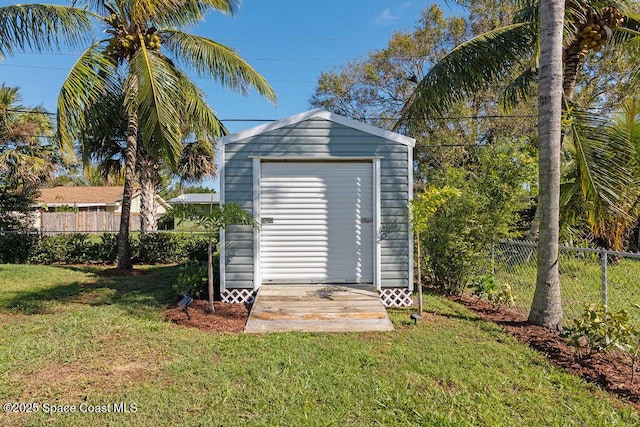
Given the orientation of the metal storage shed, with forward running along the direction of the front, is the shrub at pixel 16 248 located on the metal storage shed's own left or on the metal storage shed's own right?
on the metal storage shed's own right

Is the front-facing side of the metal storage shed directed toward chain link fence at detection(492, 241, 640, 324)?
no

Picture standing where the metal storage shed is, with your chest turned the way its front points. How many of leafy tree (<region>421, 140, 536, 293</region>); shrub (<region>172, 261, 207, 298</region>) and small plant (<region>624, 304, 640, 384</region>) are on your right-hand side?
1

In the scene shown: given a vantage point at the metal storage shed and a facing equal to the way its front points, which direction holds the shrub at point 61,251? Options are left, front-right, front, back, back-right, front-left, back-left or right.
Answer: back-right

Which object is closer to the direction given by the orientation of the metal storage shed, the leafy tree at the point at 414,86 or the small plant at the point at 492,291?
the small plant

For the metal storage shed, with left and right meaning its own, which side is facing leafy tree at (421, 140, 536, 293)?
left

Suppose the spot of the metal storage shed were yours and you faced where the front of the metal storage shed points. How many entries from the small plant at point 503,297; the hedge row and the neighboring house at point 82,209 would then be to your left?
1

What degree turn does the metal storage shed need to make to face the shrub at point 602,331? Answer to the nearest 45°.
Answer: approximately 45° to its left

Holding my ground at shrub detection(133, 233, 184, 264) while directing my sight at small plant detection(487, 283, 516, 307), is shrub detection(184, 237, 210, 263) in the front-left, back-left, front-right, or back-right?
front-left

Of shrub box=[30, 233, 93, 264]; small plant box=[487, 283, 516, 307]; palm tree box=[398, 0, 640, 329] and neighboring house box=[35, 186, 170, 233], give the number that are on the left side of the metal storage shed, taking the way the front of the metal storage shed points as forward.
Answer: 2

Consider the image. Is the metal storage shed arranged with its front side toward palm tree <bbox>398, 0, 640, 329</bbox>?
no

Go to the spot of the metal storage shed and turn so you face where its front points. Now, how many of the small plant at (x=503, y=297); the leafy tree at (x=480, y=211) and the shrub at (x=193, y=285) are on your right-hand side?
1

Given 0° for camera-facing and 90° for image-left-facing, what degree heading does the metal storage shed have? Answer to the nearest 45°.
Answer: approximately 0°

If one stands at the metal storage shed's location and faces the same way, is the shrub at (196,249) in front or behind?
behind

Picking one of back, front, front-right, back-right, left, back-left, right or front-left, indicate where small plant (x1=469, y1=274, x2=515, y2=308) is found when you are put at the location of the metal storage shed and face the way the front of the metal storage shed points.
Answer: left

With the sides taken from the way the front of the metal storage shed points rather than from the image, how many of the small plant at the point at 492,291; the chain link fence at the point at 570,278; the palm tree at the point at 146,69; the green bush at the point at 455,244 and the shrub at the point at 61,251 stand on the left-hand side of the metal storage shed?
3

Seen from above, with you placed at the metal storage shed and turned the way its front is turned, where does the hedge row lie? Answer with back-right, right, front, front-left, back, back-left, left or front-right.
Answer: back-right

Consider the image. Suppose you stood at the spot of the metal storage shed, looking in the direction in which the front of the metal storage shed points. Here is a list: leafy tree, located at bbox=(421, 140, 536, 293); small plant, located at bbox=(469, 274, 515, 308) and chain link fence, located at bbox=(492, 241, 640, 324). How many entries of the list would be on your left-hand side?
3

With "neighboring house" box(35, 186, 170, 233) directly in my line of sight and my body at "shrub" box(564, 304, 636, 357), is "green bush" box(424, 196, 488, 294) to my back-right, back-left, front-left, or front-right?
front-right
